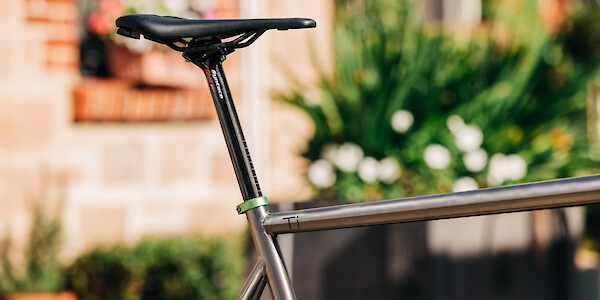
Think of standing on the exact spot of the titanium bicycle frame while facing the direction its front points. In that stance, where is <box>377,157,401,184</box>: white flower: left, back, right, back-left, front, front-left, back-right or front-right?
left

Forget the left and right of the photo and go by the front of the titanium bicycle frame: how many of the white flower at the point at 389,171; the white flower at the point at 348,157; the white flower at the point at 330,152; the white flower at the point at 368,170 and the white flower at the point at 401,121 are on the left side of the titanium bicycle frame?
5

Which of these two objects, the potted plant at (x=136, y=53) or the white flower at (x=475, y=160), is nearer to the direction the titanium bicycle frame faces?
the white flower

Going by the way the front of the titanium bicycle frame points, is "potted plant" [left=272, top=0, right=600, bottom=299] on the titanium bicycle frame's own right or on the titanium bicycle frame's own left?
on the titanium bicycle frame's own left

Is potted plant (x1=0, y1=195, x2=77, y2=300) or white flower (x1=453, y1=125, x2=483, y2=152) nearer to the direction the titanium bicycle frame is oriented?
the white flower

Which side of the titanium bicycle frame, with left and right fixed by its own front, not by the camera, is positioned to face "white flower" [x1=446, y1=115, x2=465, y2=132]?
left

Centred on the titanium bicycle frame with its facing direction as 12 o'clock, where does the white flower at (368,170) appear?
The white flower is roughly at 9 o'clock from the titanium bicycle frame.

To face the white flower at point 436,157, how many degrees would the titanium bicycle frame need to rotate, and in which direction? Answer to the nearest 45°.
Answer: approximately 90° to its left

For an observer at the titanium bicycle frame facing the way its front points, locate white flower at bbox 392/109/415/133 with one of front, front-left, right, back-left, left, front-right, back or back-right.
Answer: left

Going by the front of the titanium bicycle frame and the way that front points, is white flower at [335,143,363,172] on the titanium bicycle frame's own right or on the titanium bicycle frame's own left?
on the titanium bicycle frame's own left

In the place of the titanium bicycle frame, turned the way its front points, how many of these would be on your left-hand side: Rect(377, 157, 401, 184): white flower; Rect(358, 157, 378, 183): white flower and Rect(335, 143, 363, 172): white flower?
3

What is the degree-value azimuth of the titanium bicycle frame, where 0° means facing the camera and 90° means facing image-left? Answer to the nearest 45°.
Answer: approximately 270°
